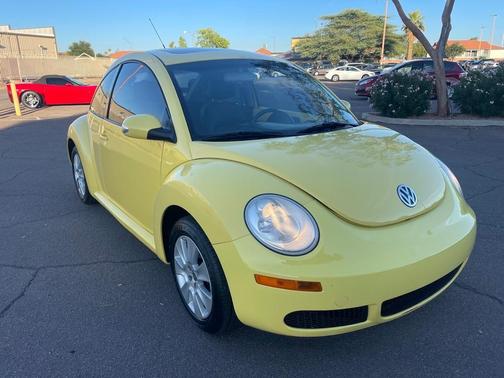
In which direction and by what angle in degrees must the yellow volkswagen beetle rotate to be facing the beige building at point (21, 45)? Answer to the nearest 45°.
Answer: approximately 180°

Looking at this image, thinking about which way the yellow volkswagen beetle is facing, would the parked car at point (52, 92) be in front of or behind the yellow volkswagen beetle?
behind

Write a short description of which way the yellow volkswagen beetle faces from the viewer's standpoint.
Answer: facing the viewer and to the right of the viewer

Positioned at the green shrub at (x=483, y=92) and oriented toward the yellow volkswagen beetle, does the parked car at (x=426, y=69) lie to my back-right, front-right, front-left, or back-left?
back-right

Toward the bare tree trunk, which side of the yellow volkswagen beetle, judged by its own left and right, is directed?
left

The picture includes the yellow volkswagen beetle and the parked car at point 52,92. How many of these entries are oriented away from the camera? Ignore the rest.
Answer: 0

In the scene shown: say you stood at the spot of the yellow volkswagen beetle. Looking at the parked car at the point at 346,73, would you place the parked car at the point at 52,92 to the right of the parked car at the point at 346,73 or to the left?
left

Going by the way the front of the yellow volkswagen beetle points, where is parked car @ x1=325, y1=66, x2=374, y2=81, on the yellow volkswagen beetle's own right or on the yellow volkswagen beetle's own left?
on the yellow volkswagen beetle's own left
